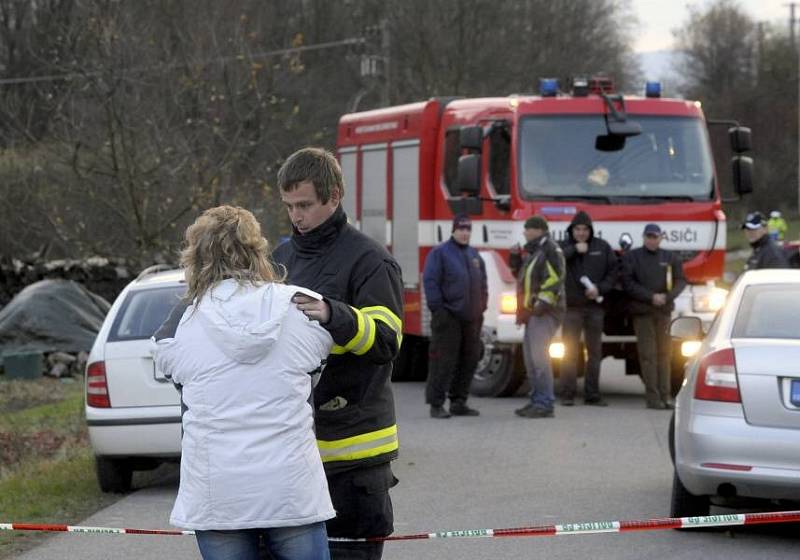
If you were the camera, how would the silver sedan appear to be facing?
facing away from the viewer

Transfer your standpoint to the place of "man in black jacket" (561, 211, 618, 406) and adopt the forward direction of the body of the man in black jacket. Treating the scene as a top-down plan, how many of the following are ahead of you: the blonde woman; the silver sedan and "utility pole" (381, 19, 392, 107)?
2

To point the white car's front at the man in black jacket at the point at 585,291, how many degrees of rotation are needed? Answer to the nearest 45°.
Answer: approximately 45° to its right

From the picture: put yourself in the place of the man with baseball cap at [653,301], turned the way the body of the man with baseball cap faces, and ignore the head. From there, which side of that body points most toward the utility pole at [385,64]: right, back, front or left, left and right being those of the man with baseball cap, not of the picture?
back

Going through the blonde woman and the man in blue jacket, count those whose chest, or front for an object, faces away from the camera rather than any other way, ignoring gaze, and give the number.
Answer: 1

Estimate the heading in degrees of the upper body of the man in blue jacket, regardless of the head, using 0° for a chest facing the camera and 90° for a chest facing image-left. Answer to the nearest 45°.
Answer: approximately 315°

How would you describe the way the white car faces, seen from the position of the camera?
facing away from the viewer
